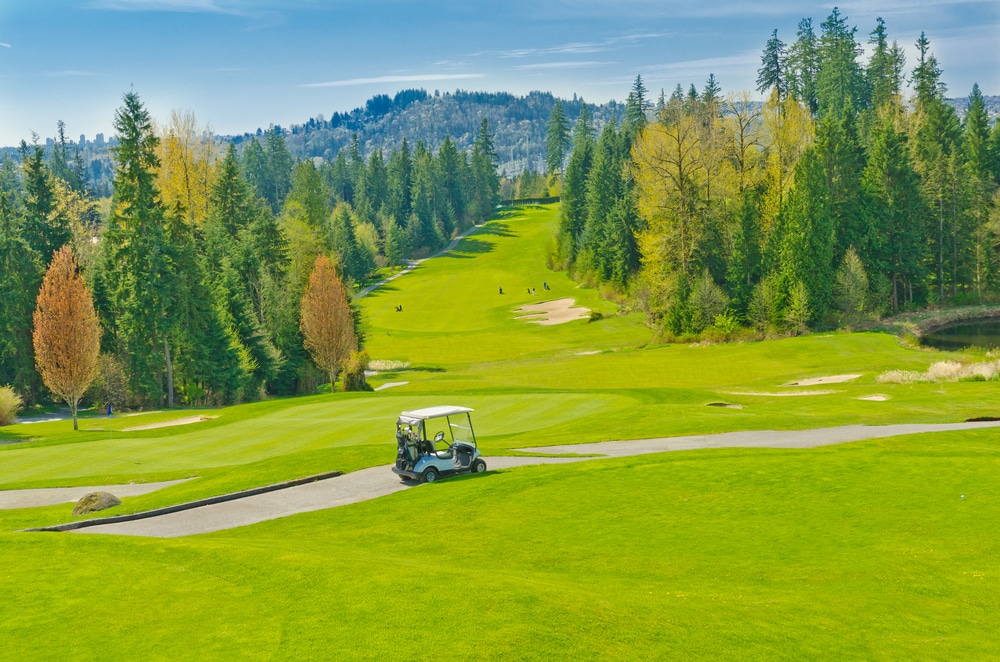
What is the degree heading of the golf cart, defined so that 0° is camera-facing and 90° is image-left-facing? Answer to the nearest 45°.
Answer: approximately 225°

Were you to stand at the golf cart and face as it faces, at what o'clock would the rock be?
The rock is roughly at 7 o'clock from the golf cart.

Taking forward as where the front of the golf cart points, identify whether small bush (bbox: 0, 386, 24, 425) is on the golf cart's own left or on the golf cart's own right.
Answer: on the golf cart's own left

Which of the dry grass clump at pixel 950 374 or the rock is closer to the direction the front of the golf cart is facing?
the dry grass clump

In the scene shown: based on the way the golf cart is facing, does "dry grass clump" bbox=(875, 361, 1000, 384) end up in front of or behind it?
in front

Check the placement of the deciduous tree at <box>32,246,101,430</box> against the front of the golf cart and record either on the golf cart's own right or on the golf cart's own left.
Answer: on the golf cart's own left
